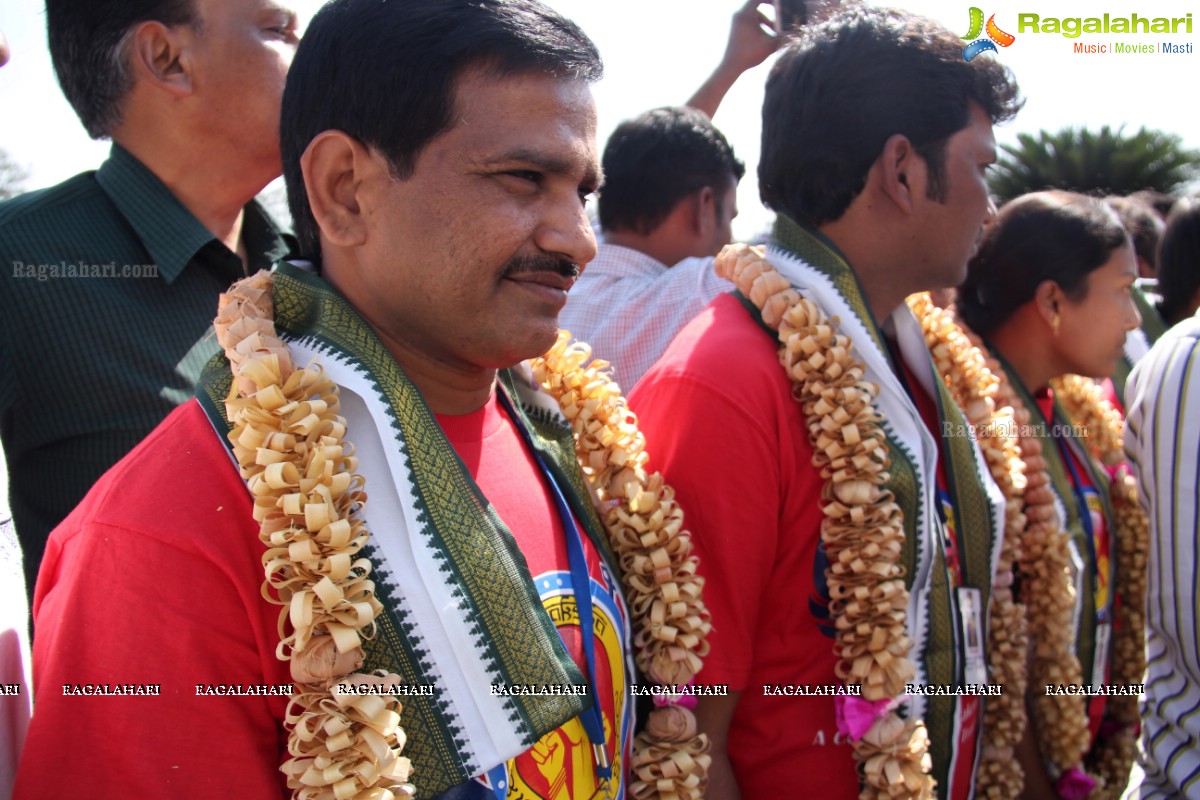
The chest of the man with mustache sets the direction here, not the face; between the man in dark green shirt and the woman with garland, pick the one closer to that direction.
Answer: the woman with garland

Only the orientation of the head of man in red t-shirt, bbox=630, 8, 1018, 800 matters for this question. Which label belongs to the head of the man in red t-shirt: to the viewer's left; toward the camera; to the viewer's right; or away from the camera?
to the viewer's right

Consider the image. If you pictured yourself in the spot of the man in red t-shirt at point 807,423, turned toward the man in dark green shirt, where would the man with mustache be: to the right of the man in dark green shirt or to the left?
left

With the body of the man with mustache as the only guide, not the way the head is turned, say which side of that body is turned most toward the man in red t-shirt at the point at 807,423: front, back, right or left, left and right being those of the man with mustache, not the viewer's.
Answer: left

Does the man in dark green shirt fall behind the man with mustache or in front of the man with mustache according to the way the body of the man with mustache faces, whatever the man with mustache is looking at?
behind

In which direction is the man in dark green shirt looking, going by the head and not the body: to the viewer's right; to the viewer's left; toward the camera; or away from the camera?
to the viewer's right

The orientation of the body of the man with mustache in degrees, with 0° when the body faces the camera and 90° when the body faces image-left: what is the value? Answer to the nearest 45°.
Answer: approximately 315°

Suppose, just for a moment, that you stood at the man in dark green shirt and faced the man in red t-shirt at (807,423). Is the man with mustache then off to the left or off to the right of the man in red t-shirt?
right

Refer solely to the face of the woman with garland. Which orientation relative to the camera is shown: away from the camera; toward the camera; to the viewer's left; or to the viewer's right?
to the viewer's right

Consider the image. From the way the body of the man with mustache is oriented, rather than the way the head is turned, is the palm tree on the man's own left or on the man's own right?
on the man's own left
